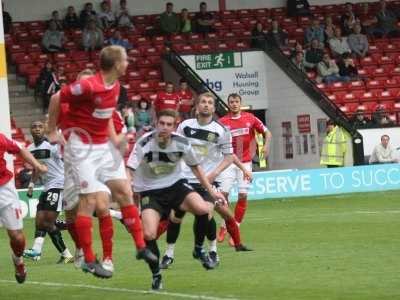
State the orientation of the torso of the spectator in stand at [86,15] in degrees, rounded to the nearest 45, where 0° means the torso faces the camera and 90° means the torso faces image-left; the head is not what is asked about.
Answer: approximately 0°

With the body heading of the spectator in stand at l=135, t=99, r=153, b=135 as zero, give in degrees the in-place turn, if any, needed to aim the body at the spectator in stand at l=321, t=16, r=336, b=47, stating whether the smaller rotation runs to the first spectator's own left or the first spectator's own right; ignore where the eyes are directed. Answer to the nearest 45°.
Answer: approximately 135° to the first spectator's own left

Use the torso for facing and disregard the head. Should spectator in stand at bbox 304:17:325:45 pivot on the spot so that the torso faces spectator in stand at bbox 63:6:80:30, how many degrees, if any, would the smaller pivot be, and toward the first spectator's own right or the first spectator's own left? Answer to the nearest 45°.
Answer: approximately 90° to the first spectator's own right

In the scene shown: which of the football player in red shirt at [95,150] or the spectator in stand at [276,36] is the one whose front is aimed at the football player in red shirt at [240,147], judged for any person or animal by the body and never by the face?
the spectator in stand

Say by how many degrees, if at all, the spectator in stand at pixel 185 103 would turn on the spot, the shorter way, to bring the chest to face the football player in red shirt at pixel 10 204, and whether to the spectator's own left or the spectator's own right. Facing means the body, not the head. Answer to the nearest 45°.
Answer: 0° — they already face them

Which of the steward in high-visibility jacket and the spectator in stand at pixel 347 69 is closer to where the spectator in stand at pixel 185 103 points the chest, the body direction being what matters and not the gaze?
the steward in high-visibility jacket

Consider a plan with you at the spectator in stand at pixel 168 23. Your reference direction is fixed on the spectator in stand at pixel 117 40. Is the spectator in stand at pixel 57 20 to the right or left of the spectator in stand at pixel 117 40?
right

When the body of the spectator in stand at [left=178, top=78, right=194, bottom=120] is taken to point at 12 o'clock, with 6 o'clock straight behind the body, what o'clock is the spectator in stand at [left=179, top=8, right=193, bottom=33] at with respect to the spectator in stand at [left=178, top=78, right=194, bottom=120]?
the spectator in stand at [left=179, top=8, right=193, bottom=33] is roughly at 6 o'clock from the spectator in stand at [left=178, top=78, right=194, bottom=120].

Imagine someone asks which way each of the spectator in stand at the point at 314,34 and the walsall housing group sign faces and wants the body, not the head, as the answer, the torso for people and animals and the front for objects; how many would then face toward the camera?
2
